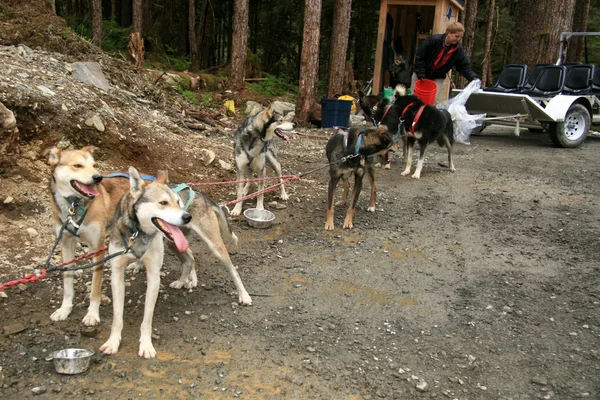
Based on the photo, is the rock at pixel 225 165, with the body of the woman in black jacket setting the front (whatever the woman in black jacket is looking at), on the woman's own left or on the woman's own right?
on the woman's own right

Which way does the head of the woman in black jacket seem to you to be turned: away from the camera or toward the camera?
toward the camera

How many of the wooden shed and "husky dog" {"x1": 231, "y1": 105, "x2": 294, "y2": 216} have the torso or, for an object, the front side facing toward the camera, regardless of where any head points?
2

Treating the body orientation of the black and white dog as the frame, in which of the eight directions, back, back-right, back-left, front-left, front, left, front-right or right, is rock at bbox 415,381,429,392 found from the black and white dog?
front-left

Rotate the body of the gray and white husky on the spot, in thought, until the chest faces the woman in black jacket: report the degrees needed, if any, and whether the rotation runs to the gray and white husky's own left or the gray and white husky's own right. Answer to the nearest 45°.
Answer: approximately 180°

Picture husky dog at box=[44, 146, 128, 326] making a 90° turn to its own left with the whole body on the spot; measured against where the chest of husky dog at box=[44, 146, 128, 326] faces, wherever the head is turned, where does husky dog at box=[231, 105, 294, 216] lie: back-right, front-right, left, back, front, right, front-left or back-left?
left

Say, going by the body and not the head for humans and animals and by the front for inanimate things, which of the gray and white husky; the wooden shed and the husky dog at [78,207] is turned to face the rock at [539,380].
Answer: the wooden shed

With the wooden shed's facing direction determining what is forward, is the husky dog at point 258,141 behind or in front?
in front

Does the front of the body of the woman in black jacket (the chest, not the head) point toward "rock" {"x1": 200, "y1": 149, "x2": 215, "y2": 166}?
no

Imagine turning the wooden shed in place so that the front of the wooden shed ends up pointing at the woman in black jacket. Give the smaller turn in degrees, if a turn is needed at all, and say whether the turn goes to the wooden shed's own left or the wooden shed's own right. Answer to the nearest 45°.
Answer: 0° — it already faces them

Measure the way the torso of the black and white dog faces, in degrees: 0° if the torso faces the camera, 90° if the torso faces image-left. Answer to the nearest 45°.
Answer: approximately 45°

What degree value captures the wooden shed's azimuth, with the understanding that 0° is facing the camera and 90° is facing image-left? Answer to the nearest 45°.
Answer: approximately 0°

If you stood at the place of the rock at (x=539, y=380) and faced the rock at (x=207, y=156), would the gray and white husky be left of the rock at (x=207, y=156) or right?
left

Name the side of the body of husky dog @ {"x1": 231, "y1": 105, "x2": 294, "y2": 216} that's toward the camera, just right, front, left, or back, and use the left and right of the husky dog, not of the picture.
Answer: front

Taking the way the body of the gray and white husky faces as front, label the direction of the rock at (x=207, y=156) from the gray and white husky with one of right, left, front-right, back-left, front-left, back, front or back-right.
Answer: back-right

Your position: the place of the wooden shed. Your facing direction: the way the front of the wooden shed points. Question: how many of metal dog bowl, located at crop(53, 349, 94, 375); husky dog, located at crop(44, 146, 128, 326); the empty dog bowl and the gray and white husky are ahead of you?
4

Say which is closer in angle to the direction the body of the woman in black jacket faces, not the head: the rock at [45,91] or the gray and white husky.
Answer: the gray and white husky

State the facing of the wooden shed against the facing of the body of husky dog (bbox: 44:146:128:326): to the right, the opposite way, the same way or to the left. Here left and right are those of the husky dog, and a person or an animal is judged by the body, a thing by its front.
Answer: the same way

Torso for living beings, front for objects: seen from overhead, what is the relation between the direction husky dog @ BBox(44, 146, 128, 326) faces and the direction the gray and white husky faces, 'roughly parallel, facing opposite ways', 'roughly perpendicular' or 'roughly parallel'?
roughly parallel

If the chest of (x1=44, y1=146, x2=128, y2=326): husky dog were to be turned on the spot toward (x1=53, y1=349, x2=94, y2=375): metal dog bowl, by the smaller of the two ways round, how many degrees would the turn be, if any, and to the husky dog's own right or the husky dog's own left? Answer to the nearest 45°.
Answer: approximately 45° to the husky dog's own left

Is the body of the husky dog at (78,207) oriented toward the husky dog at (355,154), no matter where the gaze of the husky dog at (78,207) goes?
no

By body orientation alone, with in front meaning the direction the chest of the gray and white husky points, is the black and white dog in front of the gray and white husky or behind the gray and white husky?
behind

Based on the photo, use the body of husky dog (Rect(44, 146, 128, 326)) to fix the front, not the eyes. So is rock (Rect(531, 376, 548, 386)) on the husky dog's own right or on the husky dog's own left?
on the husky dog's own left
